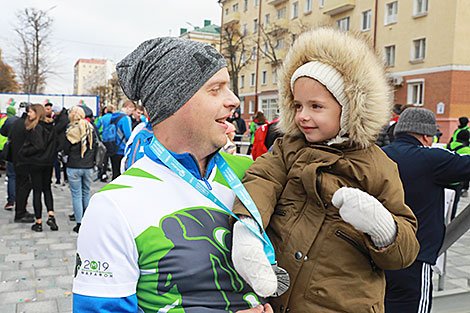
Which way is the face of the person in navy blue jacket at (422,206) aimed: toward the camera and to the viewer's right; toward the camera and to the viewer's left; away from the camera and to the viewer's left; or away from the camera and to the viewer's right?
away from the camera and to the viewer's right

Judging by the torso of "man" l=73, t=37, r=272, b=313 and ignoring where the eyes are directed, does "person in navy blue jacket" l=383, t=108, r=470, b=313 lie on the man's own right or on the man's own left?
on the man's own left

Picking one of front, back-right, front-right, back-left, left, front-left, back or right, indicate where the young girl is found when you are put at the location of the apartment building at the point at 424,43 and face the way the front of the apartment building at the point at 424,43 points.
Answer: front-left

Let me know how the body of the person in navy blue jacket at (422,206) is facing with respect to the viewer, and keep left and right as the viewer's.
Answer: facing away from the viewer and to the right of the viewer

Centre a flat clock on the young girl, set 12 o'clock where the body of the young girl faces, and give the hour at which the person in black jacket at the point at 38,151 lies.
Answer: The person in black jacket is roughly at 3 o'clock from the young girl.

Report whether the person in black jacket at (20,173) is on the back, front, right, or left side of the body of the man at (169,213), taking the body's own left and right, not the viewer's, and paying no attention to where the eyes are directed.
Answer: back
